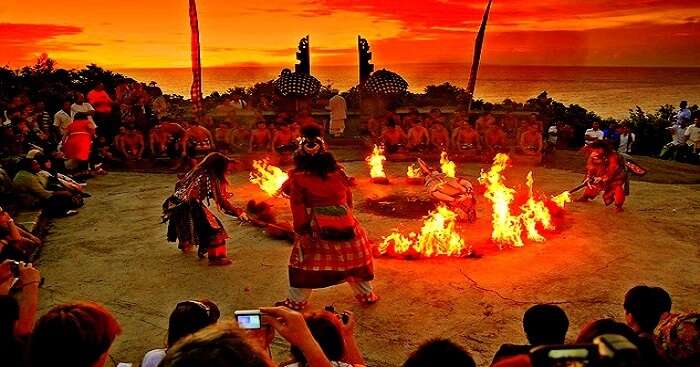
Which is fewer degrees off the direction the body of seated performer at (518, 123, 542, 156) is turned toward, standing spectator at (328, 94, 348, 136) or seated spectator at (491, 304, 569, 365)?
the seated spectator

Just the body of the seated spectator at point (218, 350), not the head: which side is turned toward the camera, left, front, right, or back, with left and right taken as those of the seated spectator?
back

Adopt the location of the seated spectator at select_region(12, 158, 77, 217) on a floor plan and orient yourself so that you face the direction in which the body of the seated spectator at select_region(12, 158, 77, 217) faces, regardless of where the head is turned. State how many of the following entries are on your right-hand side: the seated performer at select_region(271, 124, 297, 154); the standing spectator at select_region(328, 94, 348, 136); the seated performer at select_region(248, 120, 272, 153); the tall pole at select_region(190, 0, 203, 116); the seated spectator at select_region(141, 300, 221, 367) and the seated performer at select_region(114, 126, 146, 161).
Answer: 1

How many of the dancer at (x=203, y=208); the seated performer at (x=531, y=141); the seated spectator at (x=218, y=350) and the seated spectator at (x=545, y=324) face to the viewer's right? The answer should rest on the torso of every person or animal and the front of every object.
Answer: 1

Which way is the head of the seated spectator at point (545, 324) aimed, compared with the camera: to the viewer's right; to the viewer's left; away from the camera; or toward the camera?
away from the camera

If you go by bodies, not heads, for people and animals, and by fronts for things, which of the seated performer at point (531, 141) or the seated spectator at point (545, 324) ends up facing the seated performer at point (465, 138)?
the seated spectator

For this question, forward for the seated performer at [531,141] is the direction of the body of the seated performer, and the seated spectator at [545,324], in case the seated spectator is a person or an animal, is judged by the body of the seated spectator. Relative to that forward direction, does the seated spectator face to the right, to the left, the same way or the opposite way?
the opposite way

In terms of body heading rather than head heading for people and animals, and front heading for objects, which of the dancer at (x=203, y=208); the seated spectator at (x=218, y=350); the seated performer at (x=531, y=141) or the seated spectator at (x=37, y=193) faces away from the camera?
the seated spectator at (x=218, y=350)

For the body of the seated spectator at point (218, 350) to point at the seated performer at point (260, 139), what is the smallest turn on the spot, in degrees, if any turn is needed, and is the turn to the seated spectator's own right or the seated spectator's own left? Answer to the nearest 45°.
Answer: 0° — they already face them

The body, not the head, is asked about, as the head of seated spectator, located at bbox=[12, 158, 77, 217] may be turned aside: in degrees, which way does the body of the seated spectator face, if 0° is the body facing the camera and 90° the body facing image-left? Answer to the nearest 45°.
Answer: approximately 270°

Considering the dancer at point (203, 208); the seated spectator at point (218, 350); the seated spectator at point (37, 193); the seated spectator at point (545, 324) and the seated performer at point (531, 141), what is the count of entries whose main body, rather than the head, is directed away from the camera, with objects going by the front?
2

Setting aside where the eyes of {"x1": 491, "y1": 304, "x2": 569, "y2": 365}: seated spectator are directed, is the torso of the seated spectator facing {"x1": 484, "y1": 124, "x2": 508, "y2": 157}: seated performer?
yes

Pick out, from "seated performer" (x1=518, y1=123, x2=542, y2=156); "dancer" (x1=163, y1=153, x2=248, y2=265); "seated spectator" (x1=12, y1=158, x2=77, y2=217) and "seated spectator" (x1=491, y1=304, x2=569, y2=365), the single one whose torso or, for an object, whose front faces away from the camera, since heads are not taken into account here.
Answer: "seated spectator" (x1=491, y1=304, x2=569, y2=365)

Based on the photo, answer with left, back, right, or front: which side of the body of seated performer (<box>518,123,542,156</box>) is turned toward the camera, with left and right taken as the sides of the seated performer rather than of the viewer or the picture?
front

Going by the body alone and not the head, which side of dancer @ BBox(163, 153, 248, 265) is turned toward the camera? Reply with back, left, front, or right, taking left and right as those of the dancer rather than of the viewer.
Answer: right

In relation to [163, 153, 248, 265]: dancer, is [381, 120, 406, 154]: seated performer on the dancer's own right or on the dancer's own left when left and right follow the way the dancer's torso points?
on the dancer's own left

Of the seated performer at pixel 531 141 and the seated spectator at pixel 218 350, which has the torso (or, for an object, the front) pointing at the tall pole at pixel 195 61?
the seated spectator

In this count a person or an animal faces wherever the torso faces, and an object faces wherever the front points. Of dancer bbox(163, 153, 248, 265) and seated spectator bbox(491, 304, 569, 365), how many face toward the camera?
0

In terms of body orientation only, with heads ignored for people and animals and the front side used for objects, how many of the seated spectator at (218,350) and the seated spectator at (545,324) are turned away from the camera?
2

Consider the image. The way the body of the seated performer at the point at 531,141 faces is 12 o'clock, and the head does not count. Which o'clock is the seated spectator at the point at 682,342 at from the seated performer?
The seated spectator is roughly at 12 o'clock from the seated performer.

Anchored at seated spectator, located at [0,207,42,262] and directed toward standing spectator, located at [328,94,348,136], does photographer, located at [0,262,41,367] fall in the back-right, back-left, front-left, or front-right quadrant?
back-right

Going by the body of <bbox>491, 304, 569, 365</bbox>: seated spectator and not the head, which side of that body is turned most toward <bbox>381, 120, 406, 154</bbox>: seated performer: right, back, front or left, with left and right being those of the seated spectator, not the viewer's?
front

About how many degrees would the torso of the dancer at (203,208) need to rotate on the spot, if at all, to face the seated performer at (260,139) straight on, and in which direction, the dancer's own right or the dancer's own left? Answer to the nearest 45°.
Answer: approximately 90° to the dancer's own left
